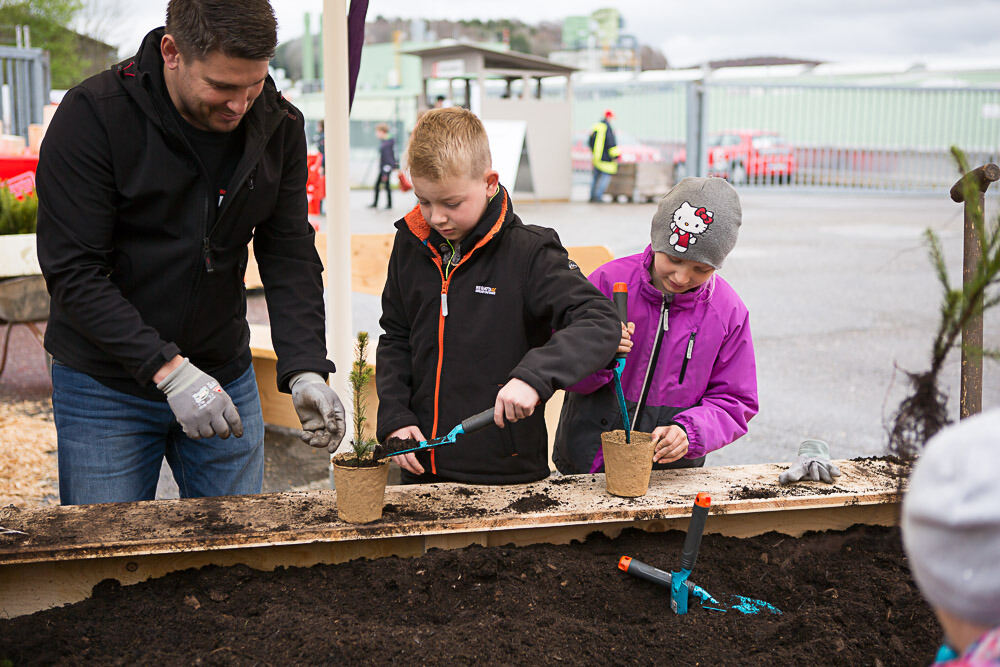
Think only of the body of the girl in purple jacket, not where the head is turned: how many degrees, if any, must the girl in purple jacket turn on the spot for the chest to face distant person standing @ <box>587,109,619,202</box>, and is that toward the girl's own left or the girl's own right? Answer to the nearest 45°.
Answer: approximately 135° to the girl's own right

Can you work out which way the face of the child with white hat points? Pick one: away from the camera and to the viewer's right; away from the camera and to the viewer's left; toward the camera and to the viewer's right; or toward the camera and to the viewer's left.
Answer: away from the camera and to the viewer's left

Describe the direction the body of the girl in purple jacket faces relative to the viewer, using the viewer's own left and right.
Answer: facing the viewer and to the left of the viewer

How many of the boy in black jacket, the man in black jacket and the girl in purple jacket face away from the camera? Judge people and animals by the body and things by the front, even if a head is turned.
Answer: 0

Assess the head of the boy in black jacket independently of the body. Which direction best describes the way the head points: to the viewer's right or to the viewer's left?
to the viewer's left

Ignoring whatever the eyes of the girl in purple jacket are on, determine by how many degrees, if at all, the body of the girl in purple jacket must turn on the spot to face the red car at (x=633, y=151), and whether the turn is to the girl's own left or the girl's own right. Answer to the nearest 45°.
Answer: approximately 135° to the girl's own right

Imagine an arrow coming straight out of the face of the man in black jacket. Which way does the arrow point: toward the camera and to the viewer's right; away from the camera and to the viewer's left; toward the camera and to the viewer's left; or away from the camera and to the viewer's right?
toward the camera and to the viewer's right

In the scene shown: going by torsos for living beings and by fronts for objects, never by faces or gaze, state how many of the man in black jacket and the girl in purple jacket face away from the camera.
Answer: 0

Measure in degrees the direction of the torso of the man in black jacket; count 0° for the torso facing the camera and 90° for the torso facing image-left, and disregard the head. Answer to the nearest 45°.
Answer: approximately 315°
